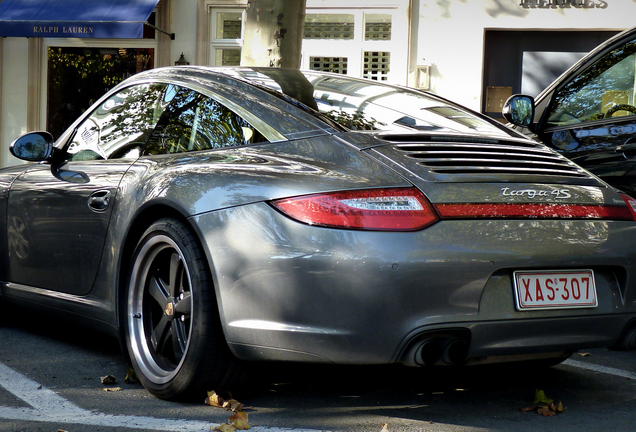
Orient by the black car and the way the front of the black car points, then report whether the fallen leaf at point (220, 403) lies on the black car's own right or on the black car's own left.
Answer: on the black car's own left

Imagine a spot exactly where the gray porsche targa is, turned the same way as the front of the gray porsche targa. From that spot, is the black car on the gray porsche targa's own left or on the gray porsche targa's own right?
on the gray porsche targa's own right

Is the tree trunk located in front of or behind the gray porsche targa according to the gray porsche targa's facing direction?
in front

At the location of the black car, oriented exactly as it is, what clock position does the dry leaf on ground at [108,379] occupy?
The dry leaf on ground is roughly at 9 o'clock from the black car.

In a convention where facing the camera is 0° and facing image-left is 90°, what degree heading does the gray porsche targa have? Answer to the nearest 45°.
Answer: approximately 135°

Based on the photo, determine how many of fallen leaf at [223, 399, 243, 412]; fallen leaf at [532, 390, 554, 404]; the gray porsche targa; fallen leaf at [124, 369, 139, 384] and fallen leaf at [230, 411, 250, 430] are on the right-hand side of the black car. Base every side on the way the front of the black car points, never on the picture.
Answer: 0

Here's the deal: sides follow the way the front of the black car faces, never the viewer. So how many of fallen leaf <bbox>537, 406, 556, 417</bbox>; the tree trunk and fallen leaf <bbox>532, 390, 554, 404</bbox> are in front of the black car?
1

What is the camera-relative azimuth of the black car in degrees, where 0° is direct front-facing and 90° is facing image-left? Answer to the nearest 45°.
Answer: approximately 135°

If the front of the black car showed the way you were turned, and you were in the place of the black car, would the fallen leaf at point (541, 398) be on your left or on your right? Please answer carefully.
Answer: on your left

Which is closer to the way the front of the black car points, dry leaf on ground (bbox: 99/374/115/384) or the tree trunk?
the tree trunk

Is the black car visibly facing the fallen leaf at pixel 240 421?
no

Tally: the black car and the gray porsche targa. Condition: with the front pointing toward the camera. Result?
0

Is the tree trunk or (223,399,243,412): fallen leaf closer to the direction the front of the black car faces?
the tree trunk

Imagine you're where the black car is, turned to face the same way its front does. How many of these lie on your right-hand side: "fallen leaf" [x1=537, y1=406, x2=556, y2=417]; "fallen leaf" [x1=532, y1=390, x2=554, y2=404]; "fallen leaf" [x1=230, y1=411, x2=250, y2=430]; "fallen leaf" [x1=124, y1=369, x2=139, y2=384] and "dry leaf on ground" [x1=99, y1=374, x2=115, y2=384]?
0

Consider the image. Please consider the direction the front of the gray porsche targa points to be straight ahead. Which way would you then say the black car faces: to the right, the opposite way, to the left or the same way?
the same way
